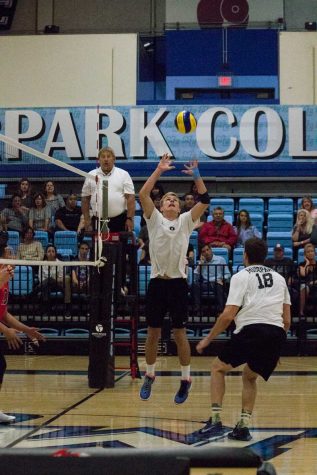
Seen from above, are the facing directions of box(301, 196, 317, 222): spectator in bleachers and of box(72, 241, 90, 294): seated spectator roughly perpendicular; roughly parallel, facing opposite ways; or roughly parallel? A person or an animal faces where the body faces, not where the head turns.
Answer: roughly parallel

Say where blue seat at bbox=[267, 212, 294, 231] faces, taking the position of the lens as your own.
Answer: facing the viewer

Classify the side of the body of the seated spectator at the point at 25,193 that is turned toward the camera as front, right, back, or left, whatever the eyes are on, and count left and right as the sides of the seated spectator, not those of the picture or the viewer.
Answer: front

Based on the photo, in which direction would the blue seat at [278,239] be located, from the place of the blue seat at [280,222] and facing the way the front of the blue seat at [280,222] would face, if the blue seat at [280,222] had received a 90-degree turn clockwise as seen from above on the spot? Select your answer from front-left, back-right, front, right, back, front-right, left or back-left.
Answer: left

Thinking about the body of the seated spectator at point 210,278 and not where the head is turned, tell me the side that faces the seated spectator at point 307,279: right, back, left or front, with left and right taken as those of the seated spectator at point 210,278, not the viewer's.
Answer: left

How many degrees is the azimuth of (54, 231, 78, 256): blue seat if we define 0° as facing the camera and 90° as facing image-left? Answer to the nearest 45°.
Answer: approximately 0°

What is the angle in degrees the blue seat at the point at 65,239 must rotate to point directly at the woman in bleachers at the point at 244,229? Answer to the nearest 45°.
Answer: approximately 90° to its left

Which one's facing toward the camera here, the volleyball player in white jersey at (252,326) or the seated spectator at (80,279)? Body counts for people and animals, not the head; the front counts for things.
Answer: the seated spectator

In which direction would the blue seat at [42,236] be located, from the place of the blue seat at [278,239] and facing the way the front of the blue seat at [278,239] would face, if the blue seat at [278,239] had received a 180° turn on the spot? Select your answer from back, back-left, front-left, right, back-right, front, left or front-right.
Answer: back-left

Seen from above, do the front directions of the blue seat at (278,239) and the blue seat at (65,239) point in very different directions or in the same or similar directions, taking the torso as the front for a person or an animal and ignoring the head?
same or similar directions

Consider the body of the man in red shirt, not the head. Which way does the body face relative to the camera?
toward the camera

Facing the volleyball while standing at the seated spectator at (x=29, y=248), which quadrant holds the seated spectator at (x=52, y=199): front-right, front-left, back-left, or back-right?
back-left

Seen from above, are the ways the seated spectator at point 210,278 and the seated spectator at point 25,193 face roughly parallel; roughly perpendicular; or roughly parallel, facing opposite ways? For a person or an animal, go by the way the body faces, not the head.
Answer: roughly parallel

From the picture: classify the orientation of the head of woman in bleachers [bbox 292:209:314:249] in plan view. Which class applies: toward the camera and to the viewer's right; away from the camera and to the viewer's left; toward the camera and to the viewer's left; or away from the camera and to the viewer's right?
toward the camera and to the viewer's left
